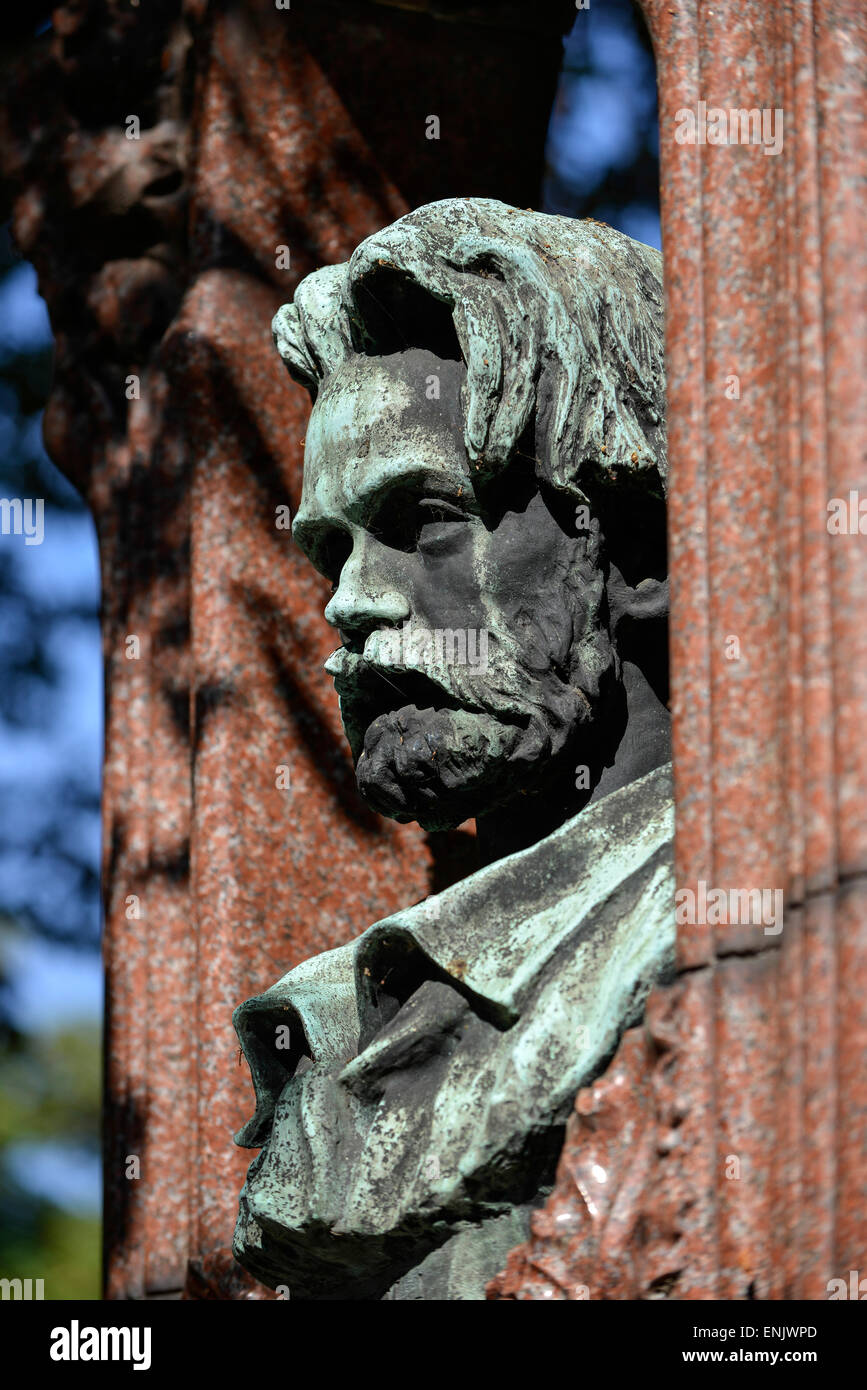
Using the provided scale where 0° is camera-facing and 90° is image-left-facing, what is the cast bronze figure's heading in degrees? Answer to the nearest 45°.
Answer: approximately 45°
